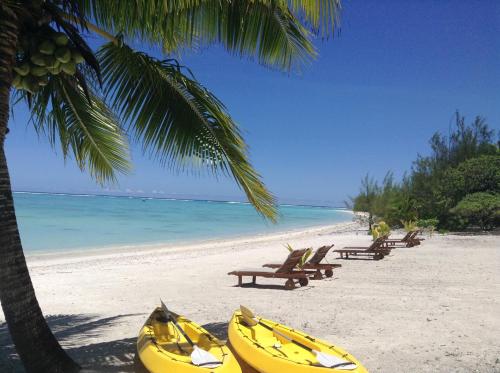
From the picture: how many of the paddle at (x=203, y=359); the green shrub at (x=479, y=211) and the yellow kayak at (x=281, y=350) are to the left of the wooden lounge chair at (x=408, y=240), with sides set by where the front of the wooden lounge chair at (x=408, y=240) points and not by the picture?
2

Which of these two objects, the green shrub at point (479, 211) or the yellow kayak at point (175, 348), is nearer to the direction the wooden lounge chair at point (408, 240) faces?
the yellow kayak

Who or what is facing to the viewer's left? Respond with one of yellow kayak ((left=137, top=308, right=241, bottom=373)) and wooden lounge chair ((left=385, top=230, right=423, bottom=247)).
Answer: the wooden lounge chair

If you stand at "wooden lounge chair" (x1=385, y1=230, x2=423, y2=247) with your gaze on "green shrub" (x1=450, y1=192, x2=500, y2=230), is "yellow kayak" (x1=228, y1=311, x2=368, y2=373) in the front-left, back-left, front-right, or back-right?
back-right

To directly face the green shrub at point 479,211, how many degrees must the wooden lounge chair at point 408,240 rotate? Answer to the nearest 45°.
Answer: approximately 135° to its right

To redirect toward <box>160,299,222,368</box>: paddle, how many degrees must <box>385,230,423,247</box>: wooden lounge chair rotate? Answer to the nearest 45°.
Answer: approximately 90° to its left

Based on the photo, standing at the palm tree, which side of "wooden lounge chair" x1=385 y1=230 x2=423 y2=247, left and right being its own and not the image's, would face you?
left

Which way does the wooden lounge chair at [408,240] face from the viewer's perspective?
to the viewer's left
